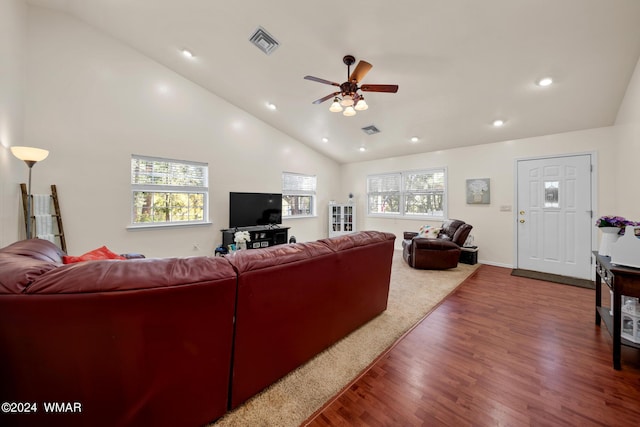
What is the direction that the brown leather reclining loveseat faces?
to the viewer's left

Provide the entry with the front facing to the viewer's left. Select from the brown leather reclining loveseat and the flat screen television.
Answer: the brown leather reclining loveseat

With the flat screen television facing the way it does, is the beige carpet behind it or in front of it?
in front

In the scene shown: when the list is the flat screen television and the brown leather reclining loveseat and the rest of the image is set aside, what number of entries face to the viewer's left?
1

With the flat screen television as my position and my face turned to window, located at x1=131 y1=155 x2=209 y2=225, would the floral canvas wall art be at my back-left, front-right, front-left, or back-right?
back-left

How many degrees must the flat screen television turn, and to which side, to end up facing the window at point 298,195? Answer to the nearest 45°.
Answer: approximately 90° to its left

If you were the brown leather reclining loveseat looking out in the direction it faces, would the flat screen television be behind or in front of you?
in front

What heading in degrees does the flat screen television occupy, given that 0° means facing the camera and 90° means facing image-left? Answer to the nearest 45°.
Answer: approximately 315°

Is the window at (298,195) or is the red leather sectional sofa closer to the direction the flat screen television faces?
the red leather sectional sofa

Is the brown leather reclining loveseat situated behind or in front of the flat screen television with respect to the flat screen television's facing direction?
in front
